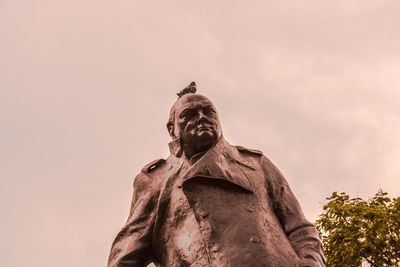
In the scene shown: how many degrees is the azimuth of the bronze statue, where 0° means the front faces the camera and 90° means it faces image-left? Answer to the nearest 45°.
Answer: approximately 0°

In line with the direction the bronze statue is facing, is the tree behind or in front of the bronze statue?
behind
